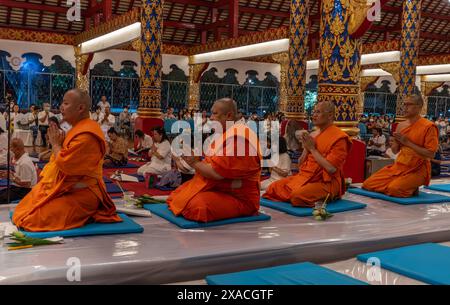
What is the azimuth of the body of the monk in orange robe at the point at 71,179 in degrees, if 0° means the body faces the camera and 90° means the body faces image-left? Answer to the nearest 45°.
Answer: approximately 90°

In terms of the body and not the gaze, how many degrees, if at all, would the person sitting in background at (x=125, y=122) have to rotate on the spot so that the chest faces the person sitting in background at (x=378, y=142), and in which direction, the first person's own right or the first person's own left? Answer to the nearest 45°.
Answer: approximately 45° to the first person's own left

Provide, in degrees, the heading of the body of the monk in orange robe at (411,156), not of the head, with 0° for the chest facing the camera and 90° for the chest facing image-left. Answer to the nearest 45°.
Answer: approximately 45°

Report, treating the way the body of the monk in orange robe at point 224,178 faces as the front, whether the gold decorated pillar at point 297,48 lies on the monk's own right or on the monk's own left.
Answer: on the monk's own right

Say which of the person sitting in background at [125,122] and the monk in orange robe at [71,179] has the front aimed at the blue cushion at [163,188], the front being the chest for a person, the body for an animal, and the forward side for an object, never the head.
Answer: the person sitting in background

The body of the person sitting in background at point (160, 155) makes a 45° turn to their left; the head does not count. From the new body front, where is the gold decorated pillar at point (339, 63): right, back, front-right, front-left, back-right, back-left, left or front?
left
